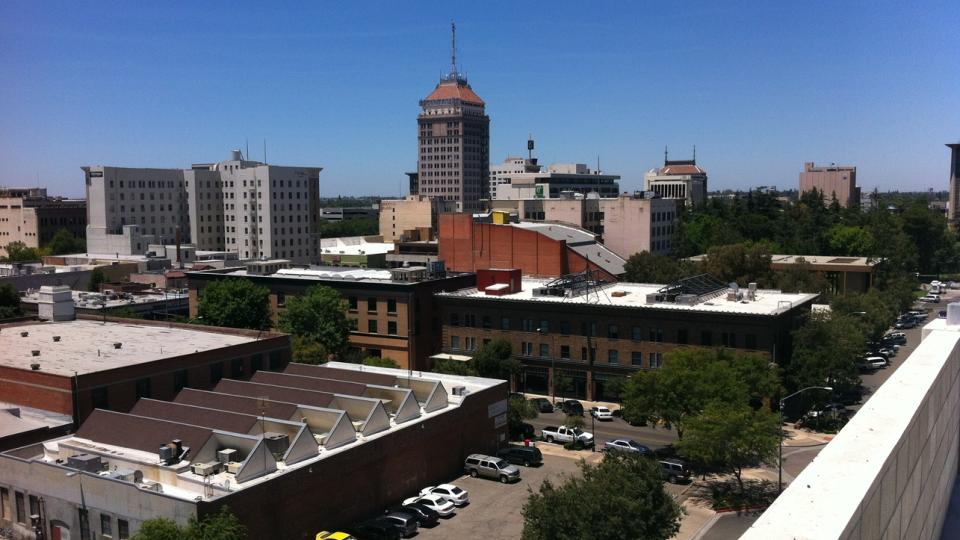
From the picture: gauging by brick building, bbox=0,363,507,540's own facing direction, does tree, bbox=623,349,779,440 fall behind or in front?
behind

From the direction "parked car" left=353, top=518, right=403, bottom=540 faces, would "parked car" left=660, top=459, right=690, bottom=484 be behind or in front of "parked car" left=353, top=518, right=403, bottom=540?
behind

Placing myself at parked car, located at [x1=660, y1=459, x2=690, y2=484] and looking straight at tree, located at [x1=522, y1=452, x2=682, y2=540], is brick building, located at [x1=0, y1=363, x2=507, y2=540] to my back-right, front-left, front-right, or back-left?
front-right

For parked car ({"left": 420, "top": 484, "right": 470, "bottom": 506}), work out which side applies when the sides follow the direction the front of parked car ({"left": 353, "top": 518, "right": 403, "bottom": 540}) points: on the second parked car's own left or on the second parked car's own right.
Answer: on the second parked car's own right

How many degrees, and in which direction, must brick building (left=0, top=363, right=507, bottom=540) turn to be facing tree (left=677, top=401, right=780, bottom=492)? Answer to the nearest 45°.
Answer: approximately 135° to its left

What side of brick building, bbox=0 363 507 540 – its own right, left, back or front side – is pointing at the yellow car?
left

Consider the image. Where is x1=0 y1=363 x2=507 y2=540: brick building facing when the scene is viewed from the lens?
facing the viewer and to the left of the viewer

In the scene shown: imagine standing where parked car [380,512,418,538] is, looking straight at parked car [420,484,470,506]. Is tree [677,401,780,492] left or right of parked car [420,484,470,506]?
right

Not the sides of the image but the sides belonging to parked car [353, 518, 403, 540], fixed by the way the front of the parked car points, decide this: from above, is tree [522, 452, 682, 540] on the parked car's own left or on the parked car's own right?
on the parked car's own left

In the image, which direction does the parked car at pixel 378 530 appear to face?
to the viewer's left

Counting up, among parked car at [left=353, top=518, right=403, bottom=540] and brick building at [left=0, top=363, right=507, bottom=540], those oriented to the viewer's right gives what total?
0

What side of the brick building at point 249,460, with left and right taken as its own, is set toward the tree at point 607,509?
left
